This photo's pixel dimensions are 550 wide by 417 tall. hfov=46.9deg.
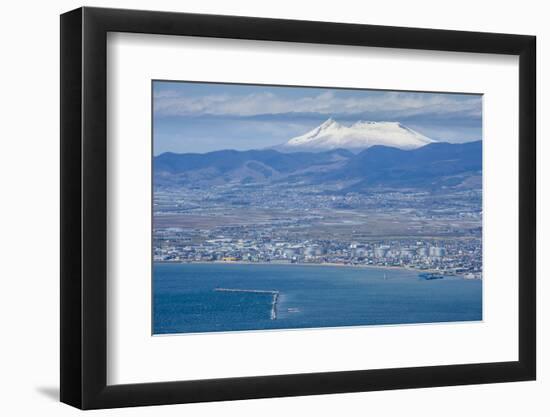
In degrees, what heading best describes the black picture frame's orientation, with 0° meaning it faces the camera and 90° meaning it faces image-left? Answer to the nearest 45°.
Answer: approximately 315°
